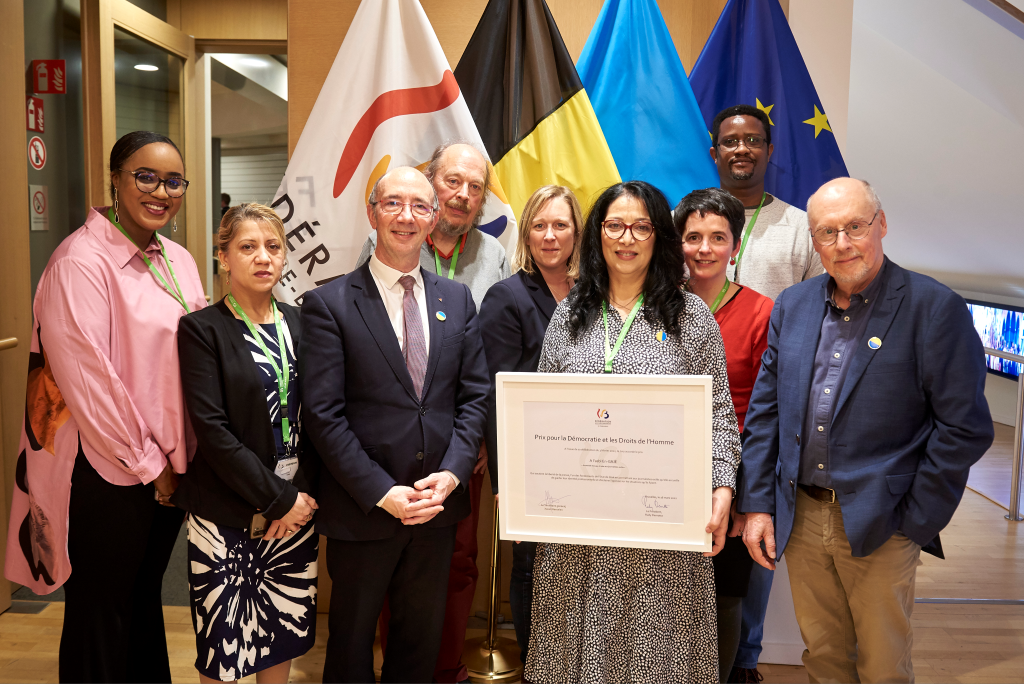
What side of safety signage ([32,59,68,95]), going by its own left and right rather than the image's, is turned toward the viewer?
front

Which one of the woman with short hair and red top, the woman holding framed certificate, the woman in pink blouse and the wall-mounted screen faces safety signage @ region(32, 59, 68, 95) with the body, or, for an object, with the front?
the wall-mounted screen

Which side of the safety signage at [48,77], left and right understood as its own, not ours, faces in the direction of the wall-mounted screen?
left

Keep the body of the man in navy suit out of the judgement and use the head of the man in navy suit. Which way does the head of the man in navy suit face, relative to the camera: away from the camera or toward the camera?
toward the camera

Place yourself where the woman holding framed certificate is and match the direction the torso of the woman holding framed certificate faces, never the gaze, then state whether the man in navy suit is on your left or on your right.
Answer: on your right

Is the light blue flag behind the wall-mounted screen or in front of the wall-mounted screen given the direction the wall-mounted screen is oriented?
in front

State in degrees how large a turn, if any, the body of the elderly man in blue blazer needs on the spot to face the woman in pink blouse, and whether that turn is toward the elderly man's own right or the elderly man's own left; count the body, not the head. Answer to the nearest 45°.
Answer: approximately 45° to the elderly man's own right

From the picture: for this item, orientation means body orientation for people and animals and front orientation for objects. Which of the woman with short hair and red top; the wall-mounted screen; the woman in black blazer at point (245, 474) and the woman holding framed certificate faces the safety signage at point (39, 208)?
the wall-mounted screen

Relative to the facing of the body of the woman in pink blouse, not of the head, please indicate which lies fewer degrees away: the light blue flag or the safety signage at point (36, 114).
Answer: the light blue flag

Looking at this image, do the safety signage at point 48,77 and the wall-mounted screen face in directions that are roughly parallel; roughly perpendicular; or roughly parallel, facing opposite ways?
roughly perpendicular

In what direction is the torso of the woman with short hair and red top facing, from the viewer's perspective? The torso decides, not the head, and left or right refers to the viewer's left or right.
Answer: facing the viewer

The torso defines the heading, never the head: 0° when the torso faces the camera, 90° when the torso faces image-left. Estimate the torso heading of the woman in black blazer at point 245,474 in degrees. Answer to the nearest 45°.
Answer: approximately 315°

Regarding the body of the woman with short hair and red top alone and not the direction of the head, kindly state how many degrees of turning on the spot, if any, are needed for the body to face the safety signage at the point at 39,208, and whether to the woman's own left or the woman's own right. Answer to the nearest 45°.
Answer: approximately 90° to the woman's own right

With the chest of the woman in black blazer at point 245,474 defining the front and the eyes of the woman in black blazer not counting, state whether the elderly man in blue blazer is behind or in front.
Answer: in front
